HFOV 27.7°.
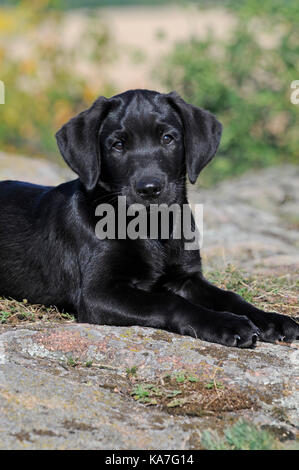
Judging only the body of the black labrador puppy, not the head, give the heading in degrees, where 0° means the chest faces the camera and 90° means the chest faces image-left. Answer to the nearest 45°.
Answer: approximately 315°
